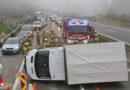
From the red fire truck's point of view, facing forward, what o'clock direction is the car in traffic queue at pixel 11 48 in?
The car in traffic queue is roughly at 2 o'clock from the red fire truck.

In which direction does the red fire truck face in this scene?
toward the camera
